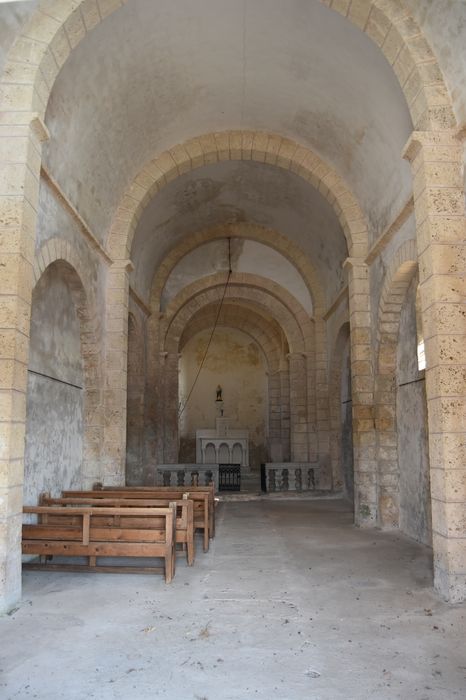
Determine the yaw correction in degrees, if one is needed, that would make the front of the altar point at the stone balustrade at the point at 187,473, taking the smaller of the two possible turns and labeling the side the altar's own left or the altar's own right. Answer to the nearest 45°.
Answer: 0° — it already faces it

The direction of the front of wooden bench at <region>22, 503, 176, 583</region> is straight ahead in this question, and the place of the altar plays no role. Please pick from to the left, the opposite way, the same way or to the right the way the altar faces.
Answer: the opposite way

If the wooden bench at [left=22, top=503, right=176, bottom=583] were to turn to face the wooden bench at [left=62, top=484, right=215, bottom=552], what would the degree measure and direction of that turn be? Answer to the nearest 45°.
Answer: approximately 45° to its right

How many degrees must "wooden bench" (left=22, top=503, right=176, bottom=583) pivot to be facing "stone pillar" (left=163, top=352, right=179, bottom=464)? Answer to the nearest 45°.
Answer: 0° — it already faces it

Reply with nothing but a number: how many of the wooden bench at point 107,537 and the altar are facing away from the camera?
1

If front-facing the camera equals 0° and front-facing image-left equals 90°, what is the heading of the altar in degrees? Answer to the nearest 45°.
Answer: approximately 0°

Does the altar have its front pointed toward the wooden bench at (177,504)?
yes

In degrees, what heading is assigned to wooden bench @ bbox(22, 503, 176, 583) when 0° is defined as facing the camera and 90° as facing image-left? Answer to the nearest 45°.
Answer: approximately 180°

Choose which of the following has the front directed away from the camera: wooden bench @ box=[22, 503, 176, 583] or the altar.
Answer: the wooden bench
